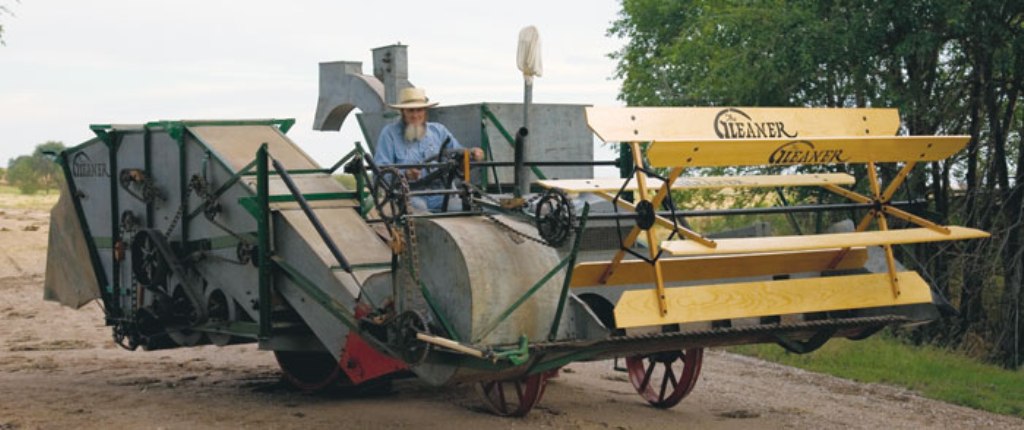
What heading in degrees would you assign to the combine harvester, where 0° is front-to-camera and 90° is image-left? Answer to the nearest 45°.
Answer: approximately 315°

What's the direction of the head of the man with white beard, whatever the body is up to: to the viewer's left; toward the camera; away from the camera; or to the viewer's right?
toward the camera
